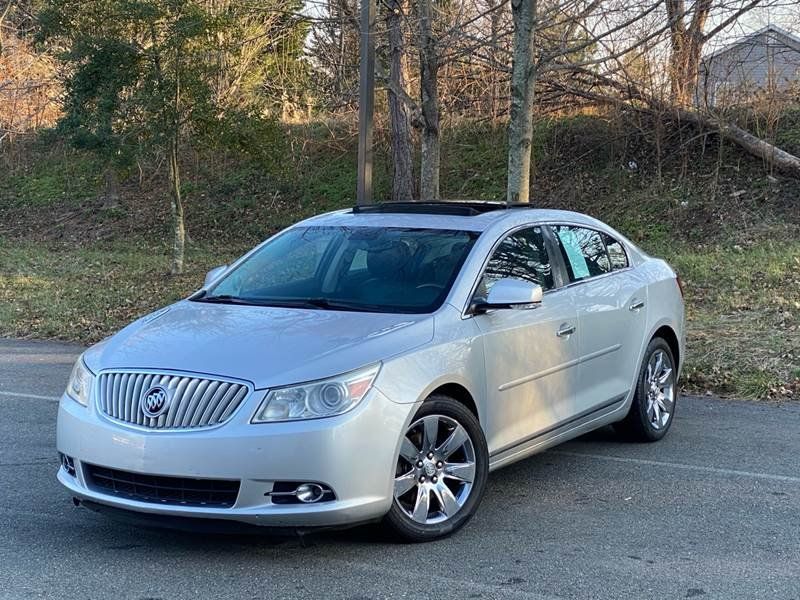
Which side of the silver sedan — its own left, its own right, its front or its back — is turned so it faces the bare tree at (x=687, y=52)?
back

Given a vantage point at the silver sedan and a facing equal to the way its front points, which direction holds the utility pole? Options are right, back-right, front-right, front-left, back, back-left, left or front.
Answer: back-right

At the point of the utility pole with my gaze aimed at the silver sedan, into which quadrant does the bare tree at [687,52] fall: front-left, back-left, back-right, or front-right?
back-left

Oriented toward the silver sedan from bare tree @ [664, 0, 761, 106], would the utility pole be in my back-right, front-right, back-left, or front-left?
front-right

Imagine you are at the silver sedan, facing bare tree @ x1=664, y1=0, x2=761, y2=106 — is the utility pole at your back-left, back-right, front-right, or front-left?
front-left

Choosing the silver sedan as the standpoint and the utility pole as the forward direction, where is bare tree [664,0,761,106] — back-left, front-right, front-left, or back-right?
front-right
